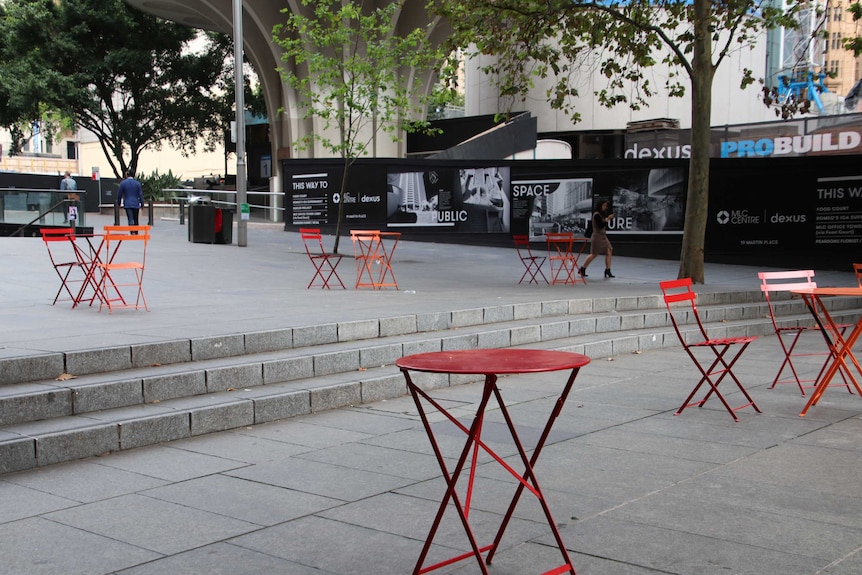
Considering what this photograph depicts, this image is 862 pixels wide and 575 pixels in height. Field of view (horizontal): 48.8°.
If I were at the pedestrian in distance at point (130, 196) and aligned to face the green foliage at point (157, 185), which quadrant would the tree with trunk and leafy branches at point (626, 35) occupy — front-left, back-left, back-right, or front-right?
back-right

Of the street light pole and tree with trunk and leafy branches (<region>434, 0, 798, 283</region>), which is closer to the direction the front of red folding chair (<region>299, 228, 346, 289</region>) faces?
the tree with trunk and leafy branches

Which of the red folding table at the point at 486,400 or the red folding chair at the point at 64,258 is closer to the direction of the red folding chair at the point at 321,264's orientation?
the red folding table

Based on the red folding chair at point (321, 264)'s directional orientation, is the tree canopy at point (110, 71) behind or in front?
behind

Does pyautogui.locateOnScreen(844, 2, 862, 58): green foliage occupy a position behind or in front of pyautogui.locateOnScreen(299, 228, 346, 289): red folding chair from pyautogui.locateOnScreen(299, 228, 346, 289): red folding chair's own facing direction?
in front

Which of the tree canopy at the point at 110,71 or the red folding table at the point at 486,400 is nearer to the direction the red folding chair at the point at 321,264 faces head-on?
the red folding table

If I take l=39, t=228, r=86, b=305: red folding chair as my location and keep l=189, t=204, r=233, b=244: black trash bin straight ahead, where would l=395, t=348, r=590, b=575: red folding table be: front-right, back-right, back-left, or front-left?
back-right

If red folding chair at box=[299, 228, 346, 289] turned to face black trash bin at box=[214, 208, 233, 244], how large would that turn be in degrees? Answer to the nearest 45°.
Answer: approximately 135° to its left

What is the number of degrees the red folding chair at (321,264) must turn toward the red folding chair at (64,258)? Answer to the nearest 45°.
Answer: approximately 135° to its right

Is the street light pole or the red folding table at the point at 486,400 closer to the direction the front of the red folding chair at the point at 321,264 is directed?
the red folding table

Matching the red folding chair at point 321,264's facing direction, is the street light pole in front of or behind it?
behind

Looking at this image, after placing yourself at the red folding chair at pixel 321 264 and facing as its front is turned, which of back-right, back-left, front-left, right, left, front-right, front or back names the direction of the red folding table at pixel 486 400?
front-right

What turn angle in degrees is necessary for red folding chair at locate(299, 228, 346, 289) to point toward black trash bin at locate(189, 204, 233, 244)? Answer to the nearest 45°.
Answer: approximately 135° to its left

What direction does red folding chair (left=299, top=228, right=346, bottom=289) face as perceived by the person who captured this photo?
facing the viewer and to the right of the viewer

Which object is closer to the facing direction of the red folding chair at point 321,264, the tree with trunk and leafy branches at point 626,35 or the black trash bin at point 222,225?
the tree with trunk and leafy branches
